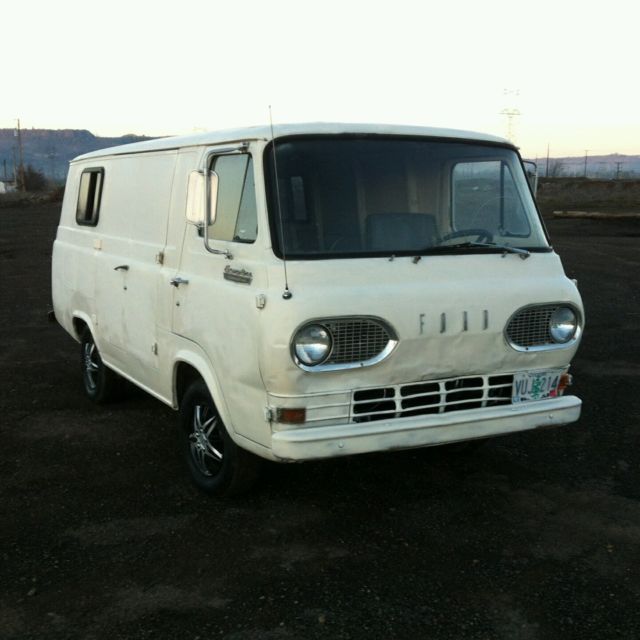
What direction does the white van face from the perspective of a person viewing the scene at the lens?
facing the viewer and to the right of the viewer
